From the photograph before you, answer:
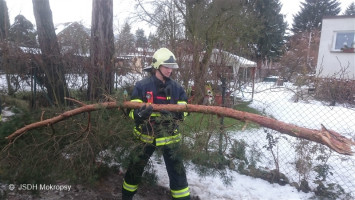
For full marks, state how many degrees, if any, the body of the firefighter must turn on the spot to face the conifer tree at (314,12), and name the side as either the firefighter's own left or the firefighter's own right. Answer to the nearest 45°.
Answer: approximately 135° to the firefighter's own left

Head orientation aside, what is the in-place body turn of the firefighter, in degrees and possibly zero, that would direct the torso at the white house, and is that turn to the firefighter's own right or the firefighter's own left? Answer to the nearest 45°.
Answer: approximately 135° to the firefighter's own left

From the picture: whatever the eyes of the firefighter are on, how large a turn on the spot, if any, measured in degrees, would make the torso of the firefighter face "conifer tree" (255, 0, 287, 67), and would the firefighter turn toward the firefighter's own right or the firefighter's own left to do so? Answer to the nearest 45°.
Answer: approximately 135° to the firefighter's own left

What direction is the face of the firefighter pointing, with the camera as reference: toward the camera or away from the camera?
toward the camera

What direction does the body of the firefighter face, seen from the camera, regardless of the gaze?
toward the camera
